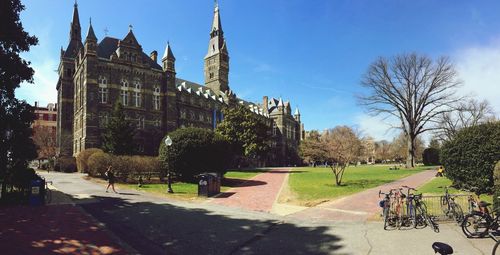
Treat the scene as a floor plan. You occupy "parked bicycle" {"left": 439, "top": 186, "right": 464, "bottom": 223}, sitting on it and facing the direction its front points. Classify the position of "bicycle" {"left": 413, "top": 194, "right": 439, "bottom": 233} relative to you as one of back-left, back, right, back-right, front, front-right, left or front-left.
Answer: left

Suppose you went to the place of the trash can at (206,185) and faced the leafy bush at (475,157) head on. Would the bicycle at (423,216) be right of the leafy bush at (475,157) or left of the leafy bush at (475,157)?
right

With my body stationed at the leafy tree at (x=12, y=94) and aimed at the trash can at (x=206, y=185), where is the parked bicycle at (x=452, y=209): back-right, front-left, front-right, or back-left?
front-right

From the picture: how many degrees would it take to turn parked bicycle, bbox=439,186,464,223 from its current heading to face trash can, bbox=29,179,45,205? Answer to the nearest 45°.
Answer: approximately 45° to its left

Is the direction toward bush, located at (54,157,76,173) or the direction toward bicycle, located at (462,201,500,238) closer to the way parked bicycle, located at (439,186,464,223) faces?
the bush

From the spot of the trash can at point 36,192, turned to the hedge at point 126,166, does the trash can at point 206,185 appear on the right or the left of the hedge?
right

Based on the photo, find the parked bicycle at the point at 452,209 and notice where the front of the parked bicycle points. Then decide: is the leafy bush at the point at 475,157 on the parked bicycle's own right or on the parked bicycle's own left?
on the parked bicycle's own right

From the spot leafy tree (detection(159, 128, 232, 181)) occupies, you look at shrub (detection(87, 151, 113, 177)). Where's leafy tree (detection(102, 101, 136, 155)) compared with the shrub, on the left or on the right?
right

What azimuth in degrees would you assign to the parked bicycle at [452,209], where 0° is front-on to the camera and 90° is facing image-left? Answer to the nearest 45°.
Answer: approximately 135°
